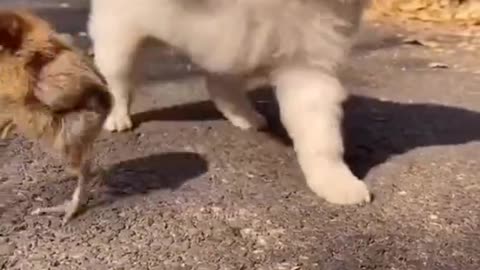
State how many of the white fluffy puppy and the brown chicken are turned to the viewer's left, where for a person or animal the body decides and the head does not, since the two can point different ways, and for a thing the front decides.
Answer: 1
